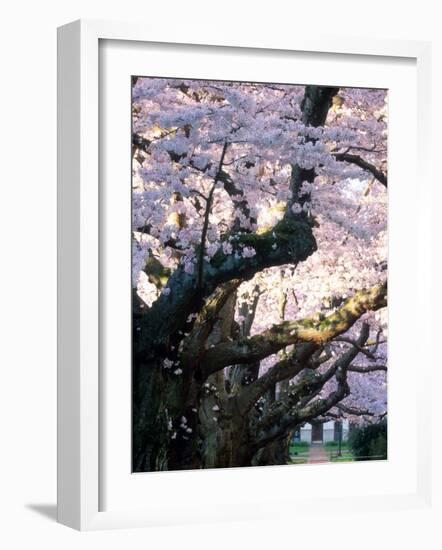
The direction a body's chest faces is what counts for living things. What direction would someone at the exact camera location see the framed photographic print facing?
facing the viewer and to the right of the viewer
